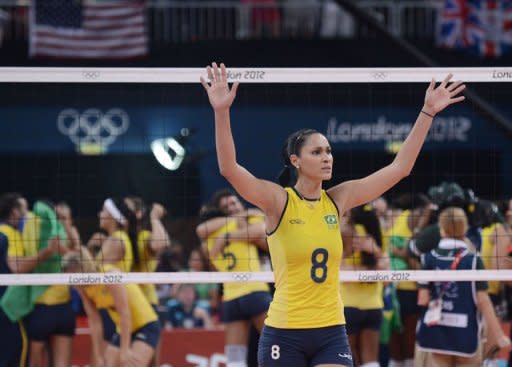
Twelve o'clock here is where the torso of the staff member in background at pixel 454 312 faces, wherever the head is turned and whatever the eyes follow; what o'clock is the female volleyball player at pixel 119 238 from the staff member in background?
The female volleyball player is roughly at 9 o'clock from the staff member in background.

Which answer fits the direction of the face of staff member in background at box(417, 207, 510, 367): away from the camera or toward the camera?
away from the camera

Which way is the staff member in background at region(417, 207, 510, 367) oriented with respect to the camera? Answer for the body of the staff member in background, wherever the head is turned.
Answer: away from the camera

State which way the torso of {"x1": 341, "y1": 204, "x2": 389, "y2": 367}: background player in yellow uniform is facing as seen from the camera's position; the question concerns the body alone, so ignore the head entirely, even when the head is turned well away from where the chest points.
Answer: away from the camera

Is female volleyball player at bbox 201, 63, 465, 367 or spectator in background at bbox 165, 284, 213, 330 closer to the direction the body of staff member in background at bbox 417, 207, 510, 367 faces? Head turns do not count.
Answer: the spectator in background
